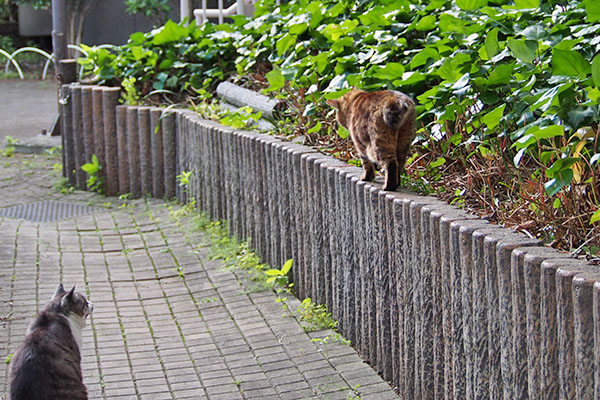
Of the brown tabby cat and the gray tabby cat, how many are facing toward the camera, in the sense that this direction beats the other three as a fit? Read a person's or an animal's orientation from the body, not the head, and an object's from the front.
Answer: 0

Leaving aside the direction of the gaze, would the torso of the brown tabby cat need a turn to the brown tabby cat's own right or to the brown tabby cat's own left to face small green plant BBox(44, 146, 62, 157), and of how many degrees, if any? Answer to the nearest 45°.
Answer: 0° — it already faces it

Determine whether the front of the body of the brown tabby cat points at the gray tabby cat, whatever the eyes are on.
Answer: no

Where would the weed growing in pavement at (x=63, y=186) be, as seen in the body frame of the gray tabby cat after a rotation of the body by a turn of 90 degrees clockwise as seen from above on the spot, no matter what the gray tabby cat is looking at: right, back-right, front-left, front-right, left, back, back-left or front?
back-left

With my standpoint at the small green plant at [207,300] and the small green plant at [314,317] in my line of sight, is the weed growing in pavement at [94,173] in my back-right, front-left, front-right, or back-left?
back-left

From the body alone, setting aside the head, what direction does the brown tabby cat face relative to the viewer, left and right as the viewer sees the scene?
facing away from the viewer and to the left of the viewer

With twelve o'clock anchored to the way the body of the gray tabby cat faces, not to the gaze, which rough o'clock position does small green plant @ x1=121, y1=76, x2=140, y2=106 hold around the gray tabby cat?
The small green plant is roughly at 11 o'clock from the gray tabby cat.

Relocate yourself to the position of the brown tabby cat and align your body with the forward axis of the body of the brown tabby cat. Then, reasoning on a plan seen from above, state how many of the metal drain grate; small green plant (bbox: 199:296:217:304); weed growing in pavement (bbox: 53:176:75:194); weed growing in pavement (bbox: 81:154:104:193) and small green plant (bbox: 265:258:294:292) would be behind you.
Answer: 0

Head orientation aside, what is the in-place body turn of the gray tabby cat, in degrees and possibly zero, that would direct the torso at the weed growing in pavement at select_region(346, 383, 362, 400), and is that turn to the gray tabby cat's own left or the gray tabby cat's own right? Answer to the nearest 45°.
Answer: approximately 45° to the gray tabby cat's own right

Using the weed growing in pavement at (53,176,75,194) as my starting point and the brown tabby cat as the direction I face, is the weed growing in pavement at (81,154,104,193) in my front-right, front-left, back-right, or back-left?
front-left

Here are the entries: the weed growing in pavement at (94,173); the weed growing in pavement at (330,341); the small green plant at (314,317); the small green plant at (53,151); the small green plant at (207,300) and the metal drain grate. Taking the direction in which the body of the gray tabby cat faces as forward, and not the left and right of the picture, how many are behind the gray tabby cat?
0

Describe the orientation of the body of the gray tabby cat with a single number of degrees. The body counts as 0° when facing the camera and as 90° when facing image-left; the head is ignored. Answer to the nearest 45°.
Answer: approximately 225°

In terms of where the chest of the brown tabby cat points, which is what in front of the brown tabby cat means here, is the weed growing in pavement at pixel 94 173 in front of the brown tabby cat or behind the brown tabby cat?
in front

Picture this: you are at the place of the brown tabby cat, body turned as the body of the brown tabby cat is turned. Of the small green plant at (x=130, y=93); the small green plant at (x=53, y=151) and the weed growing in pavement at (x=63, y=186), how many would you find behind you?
0
